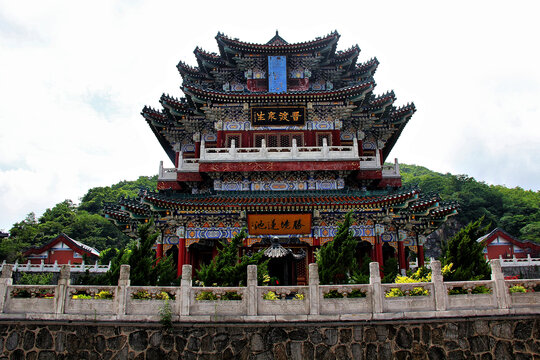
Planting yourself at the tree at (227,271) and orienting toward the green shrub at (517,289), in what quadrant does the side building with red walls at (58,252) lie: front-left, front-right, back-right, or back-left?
back-left

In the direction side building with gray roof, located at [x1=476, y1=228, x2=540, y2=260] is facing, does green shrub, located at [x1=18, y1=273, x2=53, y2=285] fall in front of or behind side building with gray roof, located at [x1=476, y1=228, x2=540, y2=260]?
in front

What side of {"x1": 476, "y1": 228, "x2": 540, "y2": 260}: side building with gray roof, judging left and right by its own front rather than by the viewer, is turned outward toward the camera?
left

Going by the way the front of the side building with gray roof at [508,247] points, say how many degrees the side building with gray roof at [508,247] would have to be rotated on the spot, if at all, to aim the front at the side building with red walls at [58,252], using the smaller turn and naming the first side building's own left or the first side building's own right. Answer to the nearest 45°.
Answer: approximately 45° to the first side building's own left

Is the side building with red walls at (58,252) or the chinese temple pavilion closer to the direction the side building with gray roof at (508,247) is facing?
the side building with red walls
